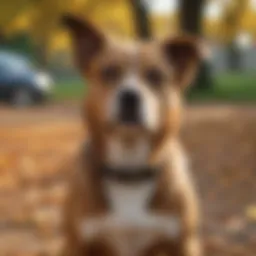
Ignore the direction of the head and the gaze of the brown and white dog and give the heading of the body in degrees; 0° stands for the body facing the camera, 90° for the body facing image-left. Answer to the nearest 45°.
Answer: approximately 0°

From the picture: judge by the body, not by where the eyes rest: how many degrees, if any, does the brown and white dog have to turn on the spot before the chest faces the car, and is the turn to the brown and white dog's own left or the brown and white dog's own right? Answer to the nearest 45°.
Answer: approximately 180°
